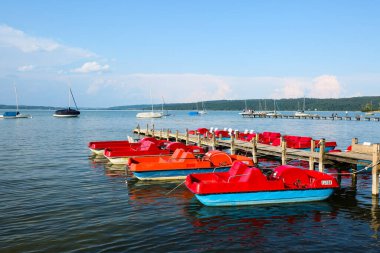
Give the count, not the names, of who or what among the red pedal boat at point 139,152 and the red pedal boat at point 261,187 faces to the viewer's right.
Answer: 2

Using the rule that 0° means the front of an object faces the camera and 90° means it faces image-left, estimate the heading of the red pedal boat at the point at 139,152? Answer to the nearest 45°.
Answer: approximately 270°

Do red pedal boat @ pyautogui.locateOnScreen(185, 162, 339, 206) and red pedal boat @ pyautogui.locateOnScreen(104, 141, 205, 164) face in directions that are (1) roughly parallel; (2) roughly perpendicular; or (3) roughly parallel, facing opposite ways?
roughly parallel

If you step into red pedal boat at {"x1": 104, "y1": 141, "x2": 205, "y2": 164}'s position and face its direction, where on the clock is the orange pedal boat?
The orange pedal boat is roughly at 2 o'clock from the red pedal boat.

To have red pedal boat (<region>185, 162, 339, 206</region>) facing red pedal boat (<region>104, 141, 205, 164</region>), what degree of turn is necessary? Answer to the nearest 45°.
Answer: approximately 135° to its left

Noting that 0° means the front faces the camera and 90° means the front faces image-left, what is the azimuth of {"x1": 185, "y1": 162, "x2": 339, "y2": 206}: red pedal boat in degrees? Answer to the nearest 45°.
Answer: approximately 270°

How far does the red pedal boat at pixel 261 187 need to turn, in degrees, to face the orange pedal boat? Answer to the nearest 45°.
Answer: approximately 135° to its left
